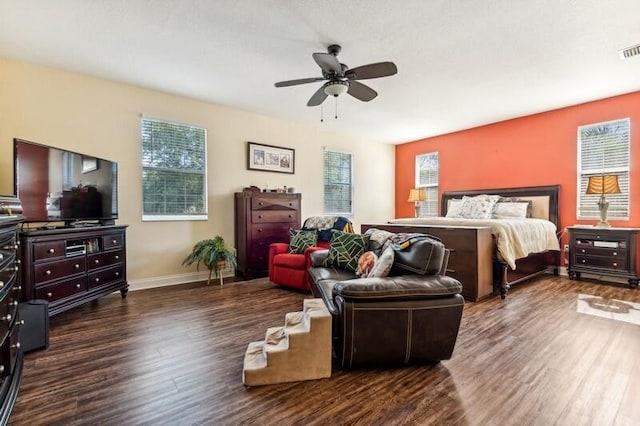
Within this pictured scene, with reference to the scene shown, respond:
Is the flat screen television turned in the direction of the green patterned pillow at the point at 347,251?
yes

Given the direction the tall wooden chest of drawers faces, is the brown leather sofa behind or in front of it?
in front

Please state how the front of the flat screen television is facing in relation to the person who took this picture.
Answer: facing the viewer and to the right of the viewer

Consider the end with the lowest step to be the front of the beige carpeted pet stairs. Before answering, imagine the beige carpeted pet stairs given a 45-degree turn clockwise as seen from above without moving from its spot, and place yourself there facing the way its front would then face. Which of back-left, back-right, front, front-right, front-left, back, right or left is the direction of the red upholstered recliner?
front-right

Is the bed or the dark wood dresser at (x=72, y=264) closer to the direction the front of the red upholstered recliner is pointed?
the dark wood dresser

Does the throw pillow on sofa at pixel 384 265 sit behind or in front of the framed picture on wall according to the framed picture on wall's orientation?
in front

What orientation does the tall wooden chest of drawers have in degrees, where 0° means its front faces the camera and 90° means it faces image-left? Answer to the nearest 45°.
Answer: approximately 315°
